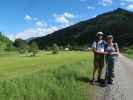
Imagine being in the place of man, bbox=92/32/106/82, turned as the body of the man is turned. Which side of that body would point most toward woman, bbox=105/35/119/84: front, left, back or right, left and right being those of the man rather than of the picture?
left

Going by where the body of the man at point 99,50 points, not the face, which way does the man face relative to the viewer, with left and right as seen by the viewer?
facing the viewer
